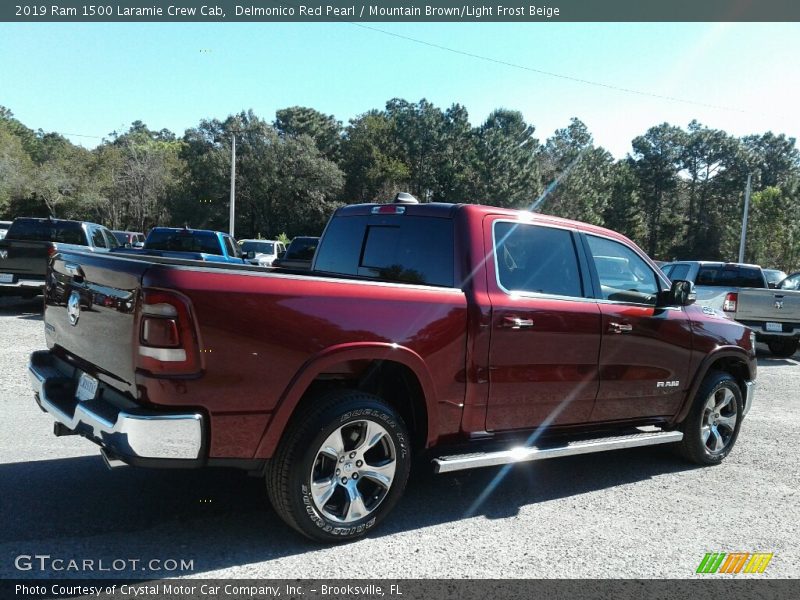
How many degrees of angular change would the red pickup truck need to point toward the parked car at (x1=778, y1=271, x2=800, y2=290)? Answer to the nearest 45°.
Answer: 0° — it already faces it

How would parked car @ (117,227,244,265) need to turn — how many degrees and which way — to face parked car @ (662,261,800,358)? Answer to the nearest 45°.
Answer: approximately 90° to its right

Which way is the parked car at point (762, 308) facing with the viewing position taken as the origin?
facing away from the viewer and to the left of the viewer

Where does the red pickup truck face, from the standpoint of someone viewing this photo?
facing away from the viewer and to the right of the viewer

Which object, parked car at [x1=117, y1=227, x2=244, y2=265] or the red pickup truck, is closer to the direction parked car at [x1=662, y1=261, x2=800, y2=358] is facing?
the parked car

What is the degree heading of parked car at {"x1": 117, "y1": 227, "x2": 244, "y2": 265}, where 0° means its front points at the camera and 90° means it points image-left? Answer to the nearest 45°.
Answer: approximately 225°

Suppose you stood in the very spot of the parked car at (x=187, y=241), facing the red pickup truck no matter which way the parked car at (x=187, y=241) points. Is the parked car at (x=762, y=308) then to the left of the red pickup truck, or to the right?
left

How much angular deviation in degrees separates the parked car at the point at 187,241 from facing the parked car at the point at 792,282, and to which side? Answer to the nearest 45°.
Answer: approximately 45° to its right
